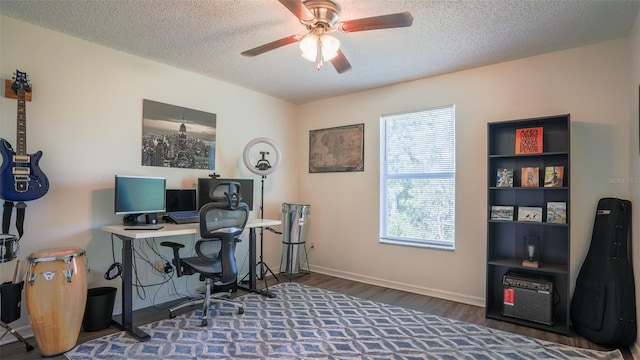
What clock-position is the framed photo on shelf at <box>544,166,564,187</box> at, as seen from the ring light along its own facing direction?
The framed photo on shelf is roughly at 10 o'clock from the ring light.

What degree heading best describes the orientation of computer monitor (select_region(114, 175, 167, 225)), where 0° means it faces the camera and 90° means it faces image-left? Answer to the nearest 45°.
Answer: approximately 315°

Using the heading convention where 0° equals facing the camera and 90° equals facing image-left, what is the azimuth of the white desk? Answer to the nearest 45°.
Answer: approximately 315°

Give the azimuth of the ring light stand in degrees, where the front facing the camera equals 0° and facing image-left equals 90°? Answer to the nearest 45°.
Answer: approximately 0°

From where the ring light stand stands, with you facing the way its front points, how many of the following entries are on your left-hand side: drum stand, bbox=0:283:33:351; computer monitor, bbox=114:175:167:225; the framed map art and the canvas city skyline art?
1

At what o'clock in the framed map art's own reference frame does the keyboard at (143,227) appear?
The keyboard is roughly at 12 o'clock from the framed map art.
